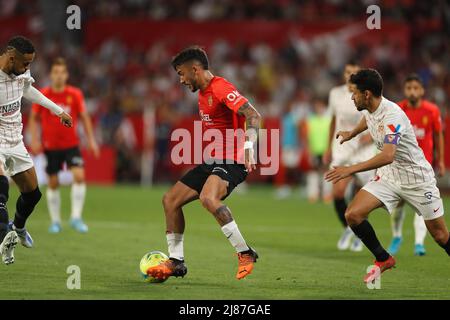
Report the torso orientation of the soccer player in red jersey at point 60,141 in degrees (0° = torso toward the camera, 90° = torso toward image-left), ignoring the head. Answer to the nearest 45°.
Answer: approximately 0°

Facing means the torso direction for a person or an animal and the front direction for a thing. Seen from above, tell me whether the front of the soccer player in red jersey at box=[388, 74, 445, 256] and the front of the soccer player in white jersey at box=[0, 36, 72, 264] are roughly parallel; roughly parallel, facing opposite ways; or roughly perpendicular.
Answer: roughly perpendicular

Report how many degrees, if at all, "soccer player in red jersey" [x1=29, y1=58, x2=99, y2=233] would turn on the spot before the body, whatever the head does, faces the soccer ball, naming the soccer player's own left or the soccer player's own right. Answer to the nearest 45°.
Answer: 0° — they already face it

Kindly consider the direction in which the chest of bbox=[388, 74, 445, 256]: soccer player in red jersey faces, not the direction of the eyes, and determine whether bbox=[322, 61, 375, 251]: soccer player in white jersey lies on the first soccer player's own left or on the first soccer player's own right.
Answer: on the first soccer player's own right

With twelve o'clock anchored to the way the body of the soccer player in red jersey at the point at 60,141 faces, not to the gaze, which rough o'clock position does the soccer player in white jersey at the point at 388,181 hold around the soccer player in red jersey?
The soccer player in white jersey is roughly at 11 o'clock from the soccer player in red jersey.

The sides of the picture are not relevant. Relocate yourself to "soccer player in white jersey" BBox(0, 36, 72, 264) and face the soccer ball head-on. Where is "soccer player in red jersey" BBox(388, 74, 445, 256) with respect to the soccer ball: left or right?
left

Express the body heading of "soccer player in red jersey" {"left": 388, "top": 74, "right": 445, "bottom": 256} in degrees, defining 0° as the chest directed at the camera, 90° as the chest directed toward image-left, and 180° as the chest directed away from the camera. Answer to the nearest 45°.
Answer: approximately 0°

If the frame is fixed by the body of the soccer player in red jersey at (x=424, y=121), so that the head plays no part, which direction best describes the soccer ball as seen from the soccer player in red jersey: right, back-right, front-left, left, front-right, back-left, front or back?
front-right

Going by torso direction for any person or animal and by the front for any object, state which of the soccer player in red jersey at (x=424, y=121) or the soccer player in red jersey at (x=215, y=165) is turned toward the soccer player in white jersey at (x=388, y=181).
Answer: the soccer player in red jersey at (x=424, y=121)

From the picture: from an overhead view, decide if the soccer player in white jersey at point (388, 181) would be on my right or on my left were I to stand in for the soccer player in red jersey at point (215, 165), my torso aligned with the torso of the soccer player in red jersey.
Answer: on my left

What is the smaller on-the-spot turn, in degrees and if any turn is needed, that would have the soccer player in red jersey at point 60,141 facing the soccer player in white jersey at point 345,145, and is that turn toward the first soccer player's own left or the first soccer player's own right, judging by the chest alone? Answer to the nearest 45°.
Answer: approximately 45° to the first soccer player's own left
